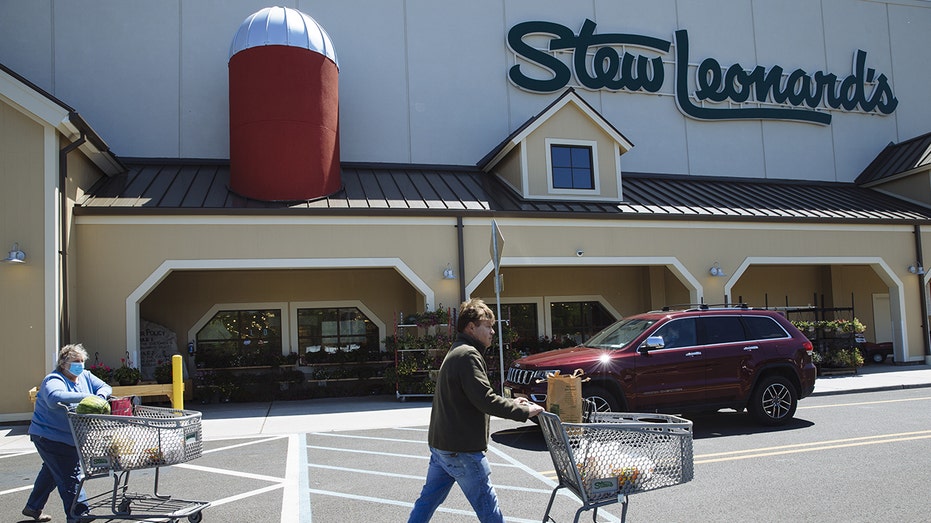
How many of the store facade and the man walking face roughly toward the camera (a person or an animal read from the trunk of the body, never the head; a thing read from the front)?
1

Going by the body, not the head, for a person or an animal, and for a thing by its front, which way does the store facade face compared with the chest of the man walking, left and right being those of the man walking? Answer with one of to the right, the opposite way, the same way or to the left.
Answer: to the right

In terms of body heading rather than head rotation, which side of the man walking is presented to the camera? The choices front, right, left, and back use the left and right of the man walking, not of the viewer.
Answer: right

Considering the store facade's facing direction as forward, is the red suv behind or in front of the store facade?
in front

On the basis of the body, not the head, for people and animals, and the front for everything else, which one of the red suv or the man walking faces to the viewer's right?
the man walking

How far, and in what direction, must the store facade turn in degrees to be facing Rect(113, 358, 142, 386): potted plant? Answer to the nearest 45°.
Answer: approximately 45° to its right

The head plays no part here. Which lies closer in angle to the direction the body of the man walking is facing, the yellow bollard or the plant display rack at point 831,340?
the plant display rack

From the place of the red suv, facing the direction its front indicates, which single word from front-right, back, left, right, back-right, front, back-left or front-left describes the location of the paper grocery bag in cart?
front-left

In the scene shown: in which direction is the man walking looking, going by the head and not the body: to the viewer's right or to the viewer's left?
to the viewer's right

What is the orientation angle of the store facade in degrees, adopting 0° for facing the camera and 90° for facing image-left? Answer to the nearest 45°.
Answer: approximately 0°

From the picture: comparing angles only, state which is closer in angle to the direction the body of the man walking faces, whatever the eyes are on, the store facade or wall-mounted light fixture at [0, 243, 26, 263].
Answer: the store facade

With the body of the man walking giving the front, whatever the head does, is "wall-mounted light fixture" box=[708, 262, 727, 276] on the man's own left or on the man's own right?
on the man's own left

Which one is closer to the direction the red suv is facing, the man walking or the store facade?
the man walking

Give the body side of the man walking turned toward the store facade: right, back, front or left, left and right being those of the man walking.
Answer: left
